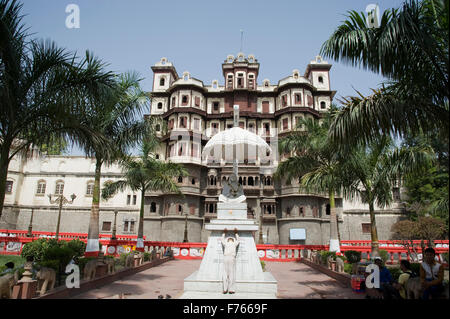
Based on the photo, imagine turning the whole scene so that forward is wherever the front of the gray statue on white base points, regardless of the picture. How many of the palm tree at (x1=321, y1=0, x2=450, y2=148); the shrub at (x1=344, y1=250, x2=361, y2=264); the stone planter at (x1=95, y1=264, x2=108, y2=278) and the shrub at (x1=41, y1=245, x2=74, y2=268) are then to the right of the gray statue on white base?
2

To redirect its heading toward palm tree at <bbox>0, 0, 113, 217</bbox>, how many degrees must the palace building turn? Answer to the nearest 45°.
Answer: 0° — it already faces it

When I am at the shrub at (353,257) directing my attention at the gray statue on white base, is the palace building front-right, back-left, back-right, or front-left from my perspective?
back-right

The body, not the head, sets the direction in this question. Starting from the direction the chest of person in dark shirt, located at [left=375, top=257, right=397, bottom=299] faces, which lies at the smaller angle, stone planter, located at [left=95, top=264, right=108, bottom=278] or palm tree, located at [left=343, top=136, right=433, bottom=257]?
the stone planter

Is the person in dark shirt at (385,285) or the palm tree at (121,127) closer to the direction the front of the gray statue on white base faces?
the person in dark shirt

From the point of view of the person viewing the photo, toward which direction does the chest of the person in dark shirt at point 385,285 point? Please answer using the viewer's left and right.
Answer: facing to the left of the viewer

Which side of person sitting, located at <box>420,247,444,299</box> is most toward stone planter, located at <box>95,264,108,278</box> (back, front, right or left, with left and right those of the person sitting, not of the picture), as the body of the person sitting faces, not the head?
right

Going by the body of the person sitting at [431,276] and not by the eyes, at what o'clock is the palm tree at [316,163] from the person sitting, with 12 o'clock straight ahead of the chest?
The palm tree is roughly at 5 o'clock from the person sitting.
